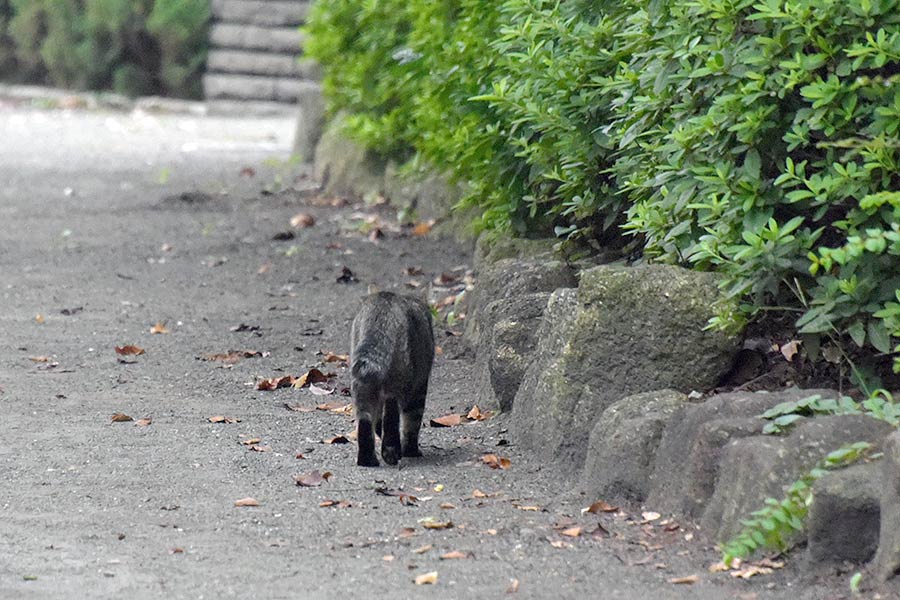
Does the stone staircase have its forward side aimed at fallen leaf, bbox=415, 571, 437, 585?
yes

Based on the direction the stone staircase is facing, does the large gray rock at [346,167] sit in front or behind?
in front

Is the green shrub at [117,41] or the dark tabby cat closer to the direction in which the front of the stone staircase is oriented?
the dark tabby cat

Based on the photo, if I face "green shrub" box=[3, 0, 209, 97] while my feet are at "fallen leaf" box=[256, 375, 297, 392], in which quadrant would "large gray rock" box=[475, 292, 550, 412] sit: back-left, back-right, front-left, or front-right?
back-right

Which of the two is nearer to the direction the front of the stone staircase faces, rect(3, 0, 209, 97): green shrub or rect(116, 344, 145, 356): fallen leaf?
the fallen leaf

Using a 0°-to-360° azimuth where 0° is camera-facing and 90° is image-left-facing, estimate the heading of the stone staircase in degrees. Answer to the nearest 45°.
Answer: approximately 0°

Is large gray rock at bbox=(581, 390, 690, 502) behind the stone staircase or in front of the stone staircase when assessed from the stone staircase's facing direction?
in front

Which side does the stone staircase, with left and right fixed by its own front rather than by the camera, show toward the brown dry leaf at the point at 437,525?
front

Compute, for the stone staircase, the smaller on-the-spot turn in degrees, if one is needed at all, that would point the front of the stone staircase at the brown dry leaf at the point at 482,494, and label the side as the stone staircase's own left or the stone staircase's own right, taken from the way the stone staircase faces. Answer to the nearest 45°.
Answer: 0° — it already faces it

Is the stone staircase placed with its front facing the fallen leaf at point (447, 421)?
yes

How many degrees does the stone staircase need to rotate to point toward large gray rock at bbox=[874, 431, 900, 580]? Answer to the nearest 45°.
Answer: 0° — it already faces it

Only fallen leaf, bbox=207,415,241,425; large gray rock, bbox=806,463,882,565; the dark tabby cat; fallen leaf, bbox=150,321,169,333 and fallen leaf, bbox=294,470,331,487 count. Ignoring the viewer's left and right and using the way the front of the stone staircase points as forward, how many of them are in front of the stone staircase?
5

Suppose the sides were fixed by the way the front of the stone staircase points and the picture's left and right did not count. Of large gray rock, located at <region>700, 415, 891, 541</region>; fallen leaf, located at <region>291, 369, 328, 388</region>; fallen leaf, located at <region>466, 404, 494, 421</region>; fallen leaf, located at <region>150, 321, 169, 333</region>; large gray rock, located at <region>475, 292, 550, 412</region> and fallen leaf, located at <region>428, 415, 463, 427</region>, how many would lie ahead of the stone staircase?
6

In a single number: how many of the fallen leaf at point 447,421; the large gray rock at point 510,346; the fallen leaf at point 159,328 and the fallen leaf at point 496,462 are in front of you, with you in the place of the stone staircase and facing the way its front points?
4

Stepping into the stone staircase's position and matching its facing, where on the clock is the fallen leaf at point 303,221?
The fallen leaf is roughly at 12 o'clock from the stone staircase.
